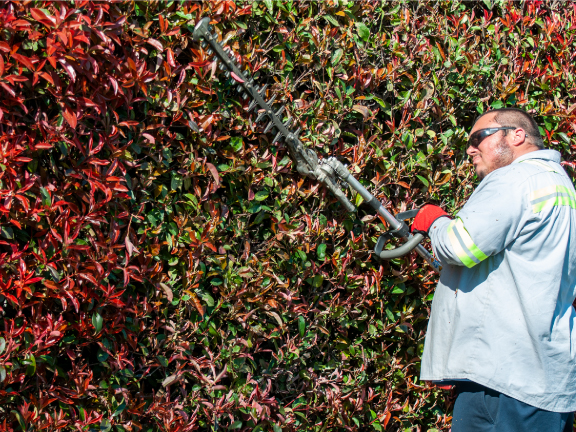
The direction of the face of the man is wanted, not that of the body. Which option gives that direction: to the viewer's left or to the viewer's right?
to the viewer's left

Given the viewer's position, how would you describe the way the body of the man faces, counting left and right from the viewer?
facing away from the viewer and to the left of the viewer
